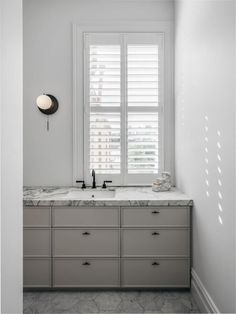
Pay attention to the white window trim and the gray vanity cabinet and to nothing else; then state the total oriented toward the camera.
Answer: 2

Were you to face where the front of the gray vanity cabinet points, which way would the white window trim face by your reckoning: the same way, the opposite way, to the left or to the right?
the same way

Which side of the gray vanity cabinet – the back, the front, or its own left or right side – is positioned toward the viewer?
front

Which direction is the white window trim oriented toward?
toward the camera
